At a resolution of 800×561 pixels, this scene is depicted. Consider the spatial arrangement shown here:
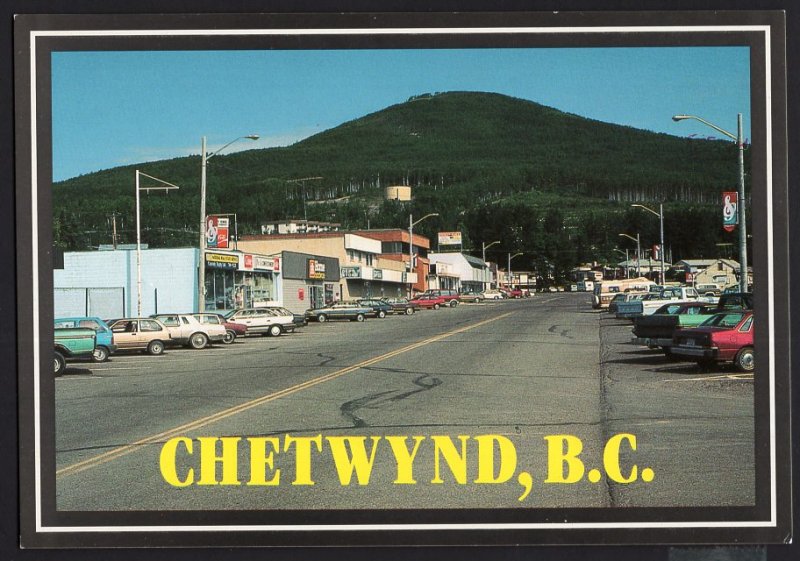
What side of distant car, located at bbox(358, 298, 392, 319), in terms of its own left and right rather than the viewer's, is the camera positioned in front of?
left

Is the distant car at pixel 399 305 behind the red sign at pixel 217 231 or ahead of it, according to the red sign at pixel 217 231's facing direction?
behind

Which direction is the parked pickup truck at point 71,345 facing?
to the viewer's left

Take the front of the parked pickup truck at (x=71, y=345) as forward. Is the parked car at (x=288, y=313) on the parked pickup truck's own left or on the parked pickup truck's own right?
on the parked pickup truck's own right

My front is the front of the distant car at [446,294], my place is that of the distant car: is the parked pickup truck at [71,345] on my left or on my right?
on my left

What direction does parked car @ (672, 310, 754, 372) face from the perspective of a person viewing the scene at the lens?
facing away from the viewer and to the right of the viewer

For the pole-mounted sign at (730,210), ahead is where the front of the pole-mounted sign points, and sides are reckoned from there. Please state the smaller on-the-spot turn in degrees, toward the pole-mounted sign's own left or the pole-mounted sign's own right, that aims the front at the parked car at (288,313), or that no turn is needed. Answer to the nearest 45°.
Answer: approximately 135° to the pole-mounted sign's own right
